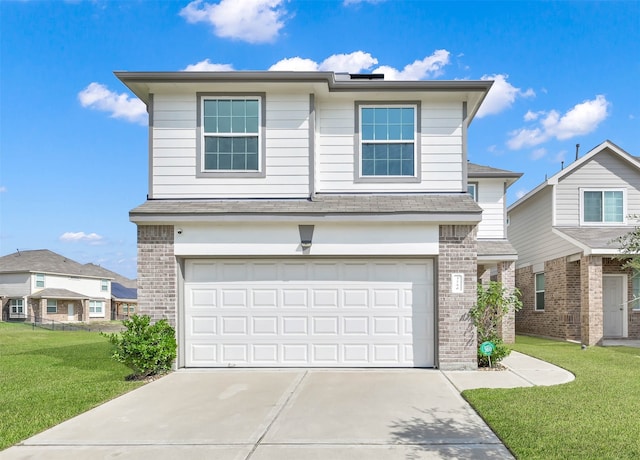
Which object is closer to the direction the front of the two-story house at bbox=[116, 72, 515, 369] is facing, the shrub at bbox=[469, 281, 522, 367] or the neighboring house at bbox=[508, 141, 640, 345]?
the shrub

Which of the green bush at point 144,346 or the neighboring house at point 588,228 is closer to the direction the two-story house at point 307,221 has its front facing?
the green bush

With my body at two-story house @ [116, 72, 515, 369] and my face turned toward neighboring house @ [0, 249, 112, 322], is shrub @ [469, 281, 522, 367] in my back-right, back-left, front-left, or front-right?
back-right

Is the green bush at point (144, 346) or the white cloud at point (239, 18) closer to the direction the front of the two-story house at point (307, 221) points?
the green bush

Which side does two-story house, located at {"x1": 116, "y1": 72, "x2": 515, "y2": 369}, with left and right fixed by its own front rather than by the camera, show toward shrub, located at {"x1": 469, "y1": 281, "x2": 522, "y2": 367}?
left

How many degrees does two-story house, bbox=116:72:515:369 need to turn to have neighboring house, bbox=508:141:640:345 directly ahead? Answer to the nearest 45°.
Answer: approximately 135° to its left

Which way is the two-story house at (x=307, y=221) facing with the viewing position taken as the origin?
facing the viewer
